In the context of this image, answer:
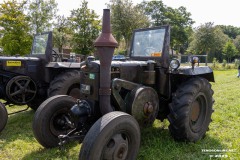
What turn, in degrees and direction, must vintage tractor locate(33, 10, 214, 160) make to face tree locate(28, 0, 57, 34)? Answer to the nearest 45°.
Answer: approximately 135° to its right

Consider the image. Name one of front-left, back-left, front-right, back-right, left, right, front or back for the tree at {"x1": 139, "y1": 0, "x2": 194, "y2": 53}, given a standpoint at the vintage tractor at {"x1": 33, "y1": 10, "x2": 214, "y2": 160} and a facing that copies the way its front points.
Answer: back-right

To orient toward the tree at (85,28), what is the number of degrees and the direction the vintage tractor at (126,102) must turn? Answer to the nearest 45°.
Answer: approximately 135° to its right

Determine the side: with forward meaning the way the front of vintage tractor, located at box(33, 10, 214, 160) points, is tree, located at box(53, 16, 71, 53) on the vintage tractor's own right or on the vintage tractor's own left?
on the vintage tractor's own right

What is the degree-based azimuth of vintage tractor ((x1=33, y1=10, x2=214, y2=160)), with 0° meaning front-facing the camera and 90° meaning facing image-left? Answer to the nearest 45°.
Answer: approximately 45°

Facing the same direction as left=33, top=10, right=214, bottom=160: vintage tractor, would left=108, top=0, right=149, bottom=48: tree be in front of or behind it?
behind

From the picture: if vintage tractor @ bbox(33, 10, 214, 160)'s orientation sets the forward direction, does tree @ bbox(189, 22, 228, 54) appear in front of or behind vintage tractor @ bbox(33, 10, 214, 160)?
behind

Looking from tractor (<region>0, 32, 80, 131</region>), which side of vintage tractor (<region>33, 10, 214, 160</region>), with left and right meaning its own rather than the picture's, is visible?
right
